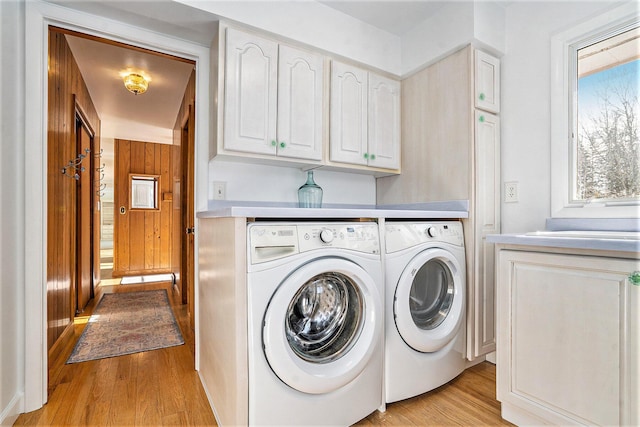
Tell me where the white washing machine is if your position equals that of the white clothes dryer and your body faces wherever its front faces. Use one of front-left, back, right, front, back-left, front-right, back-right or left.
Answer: right

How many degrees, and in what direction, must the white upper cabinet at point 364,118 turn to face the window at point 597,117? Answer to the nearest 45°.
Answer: approximately 45° to its left

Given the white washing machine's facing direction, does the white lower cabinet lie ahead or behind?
ahead

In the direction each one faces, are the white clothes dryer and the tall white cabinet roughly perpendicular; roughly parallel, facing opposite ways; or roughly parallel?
roughly parallel

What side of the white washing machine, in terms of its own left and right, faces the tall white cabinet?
left

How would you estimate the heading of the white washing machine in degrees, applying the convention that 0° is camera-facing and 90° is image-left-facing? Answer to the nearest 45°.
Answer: approximately 315°

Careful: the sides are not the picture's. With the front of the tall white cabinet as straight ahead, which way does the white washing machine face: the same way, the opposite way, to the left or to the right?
the same way

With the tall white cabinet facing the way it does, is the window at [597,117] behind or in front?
in front

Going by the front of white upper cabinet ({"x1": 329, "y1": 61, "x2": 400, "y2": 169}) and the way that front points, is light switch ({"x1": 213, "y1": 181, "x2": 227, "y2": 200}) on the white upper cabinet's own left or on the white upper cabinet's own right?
on the white upper cabinet's own right

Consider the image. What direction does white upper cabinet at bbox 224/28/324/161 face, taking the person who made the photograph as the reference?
facing the viewer and to the right of the viewer

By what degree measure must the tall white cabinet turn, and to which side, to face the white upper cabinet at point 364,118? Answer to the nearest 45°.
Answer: approximately 135° to its right

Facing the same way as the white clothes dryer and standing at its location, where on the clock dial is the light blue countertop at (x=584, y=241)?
The light blue countertop is roughly at 11 o'clock from the white clothes dryer.

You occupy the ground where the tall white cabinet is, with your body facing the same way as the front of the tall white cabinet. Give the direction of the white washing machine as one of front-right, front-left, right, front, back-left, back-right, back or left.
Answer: right

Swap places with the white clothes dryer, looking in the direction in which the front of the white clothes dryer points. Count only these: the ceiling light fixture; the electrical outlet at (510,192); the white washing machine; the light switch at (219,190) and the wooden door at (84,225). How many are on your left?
1

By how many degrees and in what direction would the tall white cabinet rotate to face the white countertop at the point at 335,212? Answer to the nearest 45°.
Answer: approximately 90° to its right

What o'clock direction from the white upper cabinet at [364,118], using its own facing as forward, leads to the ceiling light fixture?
The ceiling light fixture is roughly at 5 o'clock from the white upper cabinet.

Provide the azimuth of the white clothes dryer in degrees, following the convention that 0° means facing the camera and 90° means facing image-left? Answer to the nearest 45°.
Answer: approximately 315°

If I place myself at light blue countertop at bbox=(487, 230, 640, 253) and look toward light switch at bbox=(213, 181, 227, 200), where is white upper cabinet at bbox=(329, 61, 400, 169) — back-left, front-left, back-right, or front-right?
front-right

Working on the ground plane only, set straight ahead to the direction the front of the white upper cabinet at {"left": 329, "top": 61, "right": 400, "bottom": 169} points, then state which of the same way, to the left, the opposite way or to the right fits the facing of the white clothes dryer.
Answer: the same way
